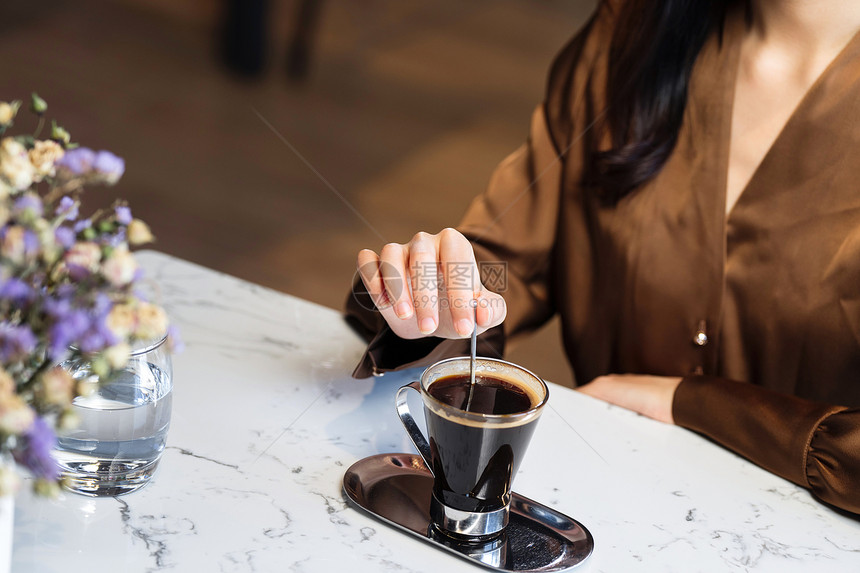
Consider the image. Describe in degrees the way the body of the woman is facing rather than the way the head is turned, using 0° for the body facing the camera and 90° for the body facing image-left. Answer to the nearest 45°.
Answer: approximately 45°
